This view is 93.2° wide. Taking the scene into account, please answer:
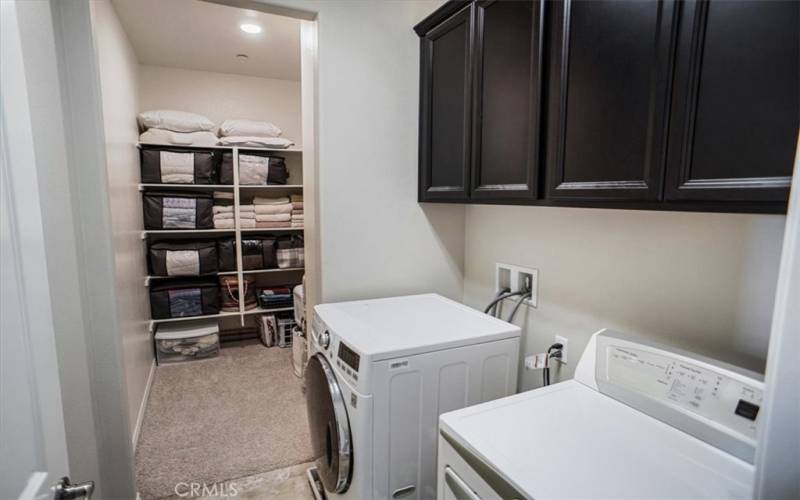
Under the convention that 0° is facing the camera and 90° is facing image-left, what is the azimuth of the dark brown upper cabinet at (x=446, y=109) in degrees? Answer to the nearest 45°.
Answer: approximately 45°

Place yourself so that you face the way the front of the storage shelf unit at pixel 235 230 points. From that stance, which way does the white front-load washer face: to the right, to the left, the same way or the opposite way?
to the right

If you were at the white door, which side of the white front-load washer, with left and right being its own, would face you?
front

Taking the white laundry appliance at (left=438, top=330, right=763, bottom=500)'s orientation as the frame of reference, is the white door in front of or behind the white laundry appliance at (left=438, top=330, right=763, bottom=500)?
in front

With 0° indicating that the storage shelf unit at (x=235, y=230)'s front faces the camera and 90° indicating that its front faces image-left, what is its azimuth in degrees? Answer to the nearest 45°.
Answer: approximately 0°

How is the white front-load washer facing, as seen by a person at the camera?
facing the viewer and to the left of the viewer

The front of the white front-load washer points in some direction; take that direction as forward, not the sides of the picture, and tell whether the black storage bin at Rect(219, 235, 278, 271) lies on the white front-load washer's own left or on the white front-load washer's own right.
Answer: on the white front-load washer's own right

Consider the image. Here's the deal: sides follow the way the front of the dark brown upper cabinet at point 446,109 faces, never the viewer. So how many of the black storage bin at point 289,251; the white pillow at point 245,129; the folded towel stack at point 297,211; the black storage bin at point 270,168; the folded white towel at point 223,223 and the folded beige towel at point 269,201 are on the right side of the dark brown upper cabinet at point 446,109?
6

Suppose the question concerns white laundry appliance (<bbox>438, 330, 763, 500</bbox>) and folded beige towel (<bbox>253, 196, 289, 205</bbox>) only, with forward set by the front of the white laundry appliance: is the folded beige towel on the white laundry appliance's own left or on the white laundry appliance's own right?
on the white laundry appliance's own right

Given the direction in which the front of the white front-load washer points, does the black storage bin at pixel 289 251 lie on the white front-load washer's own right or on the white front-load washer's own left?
on the white front-load washer's own right

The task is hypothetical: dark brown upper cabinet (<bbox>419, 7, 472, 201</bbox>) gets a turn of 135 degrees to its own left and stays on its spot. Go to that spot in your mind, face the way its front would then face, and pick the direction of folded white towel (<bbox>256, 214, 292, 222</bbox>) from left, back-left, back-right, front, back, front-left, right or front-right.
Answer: back-left

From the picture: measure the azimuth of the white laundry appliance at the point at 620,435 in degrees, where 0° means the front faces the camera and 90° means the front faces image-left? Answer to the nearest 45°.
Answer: approximately 45°

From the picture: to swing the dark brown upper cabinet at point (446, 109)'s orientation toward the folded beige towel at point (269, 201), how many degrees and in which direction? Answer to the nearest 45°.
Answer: approximately 90° to its right
